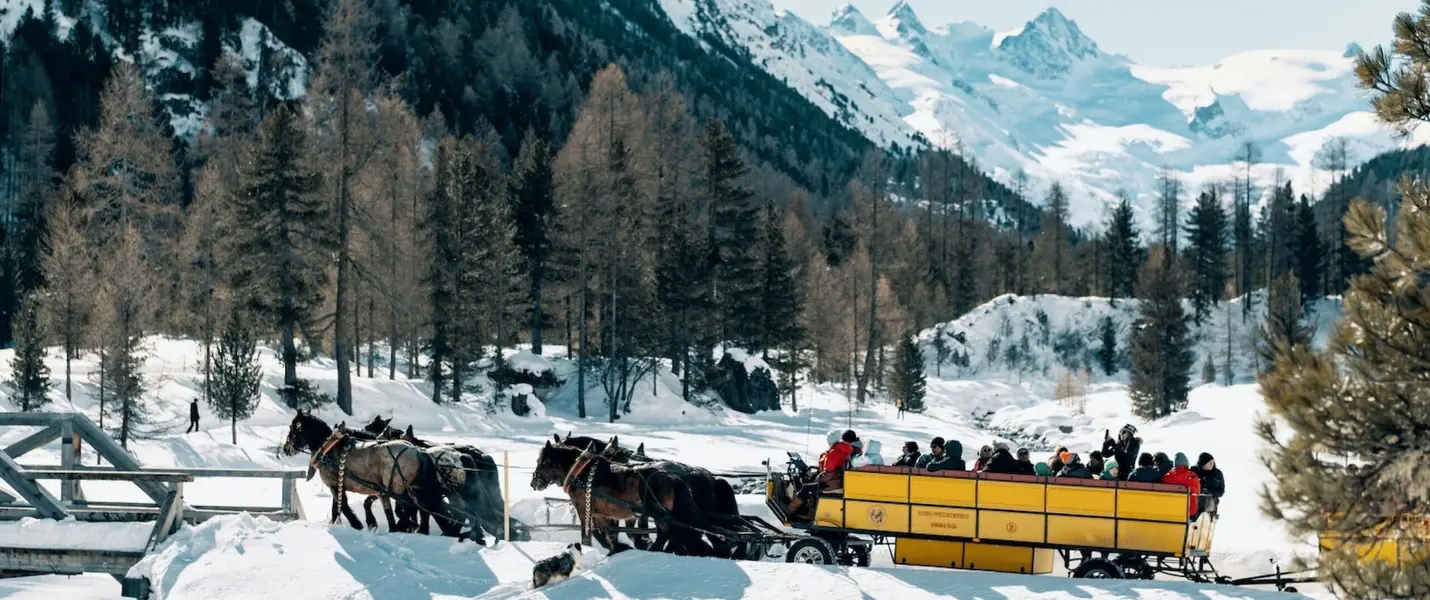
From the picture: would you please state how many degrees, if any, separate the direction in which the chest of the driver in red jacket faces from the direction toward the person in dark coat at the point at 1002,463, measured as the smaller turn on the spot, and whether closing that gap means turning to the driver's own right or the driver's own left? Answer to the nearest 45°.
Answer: approximately 180°

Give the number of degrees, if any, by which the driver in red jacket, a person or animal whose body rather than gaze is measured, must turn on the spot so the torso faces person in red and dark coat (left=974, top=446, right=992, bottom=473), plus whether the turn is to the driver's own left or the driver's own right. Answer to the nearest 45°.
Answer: approximately 135° to the driver's own right

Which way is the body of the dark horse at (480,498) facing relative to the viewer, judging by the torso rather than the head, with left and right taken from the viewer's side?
facing to the left of the viewer

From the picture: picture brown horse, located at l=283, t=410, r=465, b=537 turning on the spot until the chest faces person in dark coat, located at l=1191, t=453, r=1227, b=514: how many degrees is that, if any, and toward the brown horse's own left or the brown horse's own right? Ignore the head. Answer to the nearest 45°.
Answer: approximately 180°

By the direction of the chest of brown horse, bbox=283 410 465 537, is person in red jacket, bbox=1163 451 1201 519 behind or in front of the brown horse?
behind

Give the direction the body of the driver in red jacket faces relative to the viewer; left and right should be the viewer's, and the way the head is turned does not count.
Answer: facing to the left of the viewer

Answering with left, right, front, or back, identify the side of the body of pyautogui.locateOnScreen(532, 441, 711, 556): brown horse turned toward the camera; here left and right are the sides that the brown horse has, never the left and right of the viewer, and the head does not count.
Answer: left

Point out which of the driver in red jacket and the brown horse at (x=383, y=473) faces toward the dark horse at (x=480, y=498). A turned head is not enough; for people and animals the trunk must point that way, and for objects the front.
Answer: the driver in red jacket

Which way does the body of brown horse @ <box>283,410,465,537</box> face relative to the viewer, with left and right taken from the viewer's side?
facing to the left of the viewer
